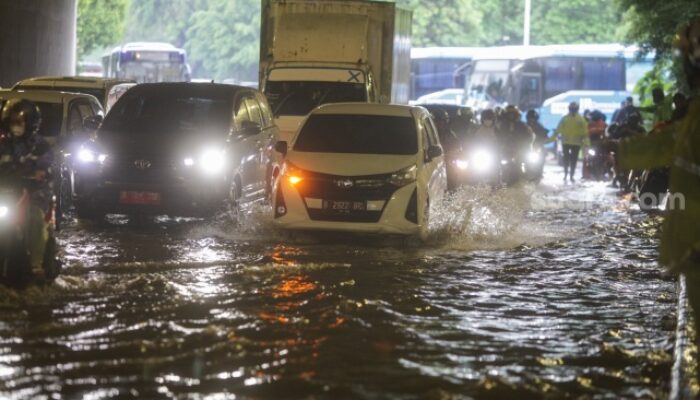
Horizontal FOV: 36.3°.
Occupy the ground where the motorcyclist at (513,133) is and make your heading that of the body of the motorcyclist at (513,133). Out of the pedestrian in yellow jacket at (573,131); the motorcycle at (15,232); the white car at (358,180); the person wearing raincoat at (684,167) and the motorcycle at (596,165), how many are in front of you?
3

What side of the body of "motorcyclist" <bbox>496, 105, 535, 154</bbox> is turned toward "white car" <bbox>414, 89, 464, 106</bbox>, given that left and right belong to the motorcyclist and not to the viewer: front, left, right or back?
back

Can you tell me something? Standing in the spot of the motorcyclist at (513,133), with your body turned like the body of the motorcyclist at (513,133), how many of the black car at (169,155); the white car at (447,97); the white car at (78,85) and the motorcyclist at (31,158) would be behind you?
1

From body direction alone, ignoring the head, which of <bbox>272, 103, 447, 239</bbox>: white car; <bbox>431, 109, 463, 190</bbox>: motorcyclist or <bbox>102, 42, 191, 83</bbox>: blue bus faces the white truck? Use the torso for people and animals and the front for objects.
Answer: the blue bus

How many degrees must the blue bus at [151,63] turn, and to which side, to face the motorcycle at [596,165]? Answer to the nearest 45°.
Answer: approximately 45° to its left

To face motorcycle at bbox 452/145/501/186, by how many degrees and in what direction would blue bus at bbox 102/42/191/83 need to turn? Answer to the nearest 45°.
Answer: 0° — it already faces it

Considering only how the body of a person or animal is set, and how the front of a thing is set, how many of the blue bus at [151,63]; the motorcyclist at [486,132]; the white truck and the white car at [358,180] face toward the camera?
4

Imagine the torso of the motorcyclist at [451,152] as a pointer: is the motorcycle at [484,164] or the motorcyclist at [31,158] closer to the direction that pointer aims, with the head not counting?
the motorcyclist

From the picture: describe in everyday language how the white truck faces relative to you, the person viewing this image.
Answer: facing the viewer

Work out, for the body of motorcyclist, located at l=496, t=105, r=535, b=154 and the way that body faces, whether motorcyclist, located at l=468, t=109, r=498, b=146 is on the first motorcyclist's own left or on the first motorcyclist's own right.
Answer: on the first motorcyclist's own right

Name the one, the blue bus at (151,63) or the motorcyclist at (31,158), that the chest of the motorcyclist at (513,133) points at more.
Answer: the motorcyclist
